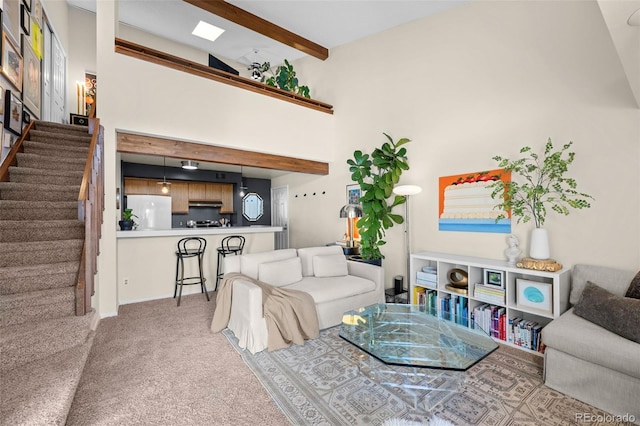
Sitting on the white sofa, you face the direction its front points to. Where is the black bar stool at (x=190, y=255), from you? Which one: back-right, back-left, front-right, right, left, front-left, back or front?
back

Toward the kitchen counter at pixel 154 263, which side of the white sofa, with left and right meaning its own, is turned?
back

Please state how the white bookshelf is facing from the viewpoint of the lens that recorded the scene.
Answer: facing the viewer and to the left of the viewer

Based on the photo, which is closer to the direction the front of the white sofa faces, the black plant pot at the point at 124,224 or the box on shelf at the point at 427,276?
the box on shelf

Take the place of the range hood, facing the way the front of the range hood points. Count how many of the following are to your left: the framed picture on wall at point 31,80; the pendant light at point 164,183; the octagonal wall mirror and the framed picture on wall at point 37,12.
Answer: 1

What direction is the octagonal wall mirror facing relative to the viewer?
toward the camera

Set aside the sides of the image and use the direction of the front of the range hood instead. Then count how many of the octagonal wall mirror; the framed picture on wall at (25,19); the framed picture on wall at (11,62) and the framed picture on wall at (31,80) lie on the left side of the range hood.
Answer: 1

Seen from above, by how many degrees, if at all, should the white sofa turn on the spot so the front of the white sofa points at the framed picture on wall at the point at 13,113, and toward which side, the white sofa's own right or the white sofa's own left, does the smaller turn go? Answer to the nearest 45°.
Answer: approximately 135° to the white sofa's own right

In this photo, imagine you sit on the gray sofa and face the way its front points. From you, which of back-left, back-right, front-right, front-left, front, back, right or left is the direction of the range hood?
front-right

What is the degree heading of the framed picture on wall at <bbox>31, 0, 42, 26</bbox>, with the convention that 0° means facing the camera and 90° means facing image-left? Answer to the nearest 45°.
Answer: approximately 270°

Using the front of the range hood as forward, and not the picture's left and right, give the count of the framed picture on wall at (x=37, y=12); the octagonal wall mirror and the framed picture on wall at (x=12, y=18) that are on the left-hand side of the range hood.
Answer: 1

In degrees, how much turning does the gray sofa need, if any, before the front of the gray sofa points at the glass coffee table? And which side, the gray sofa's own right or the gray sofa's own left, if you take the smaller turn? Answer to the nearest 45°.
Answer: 0° — it already faces it
